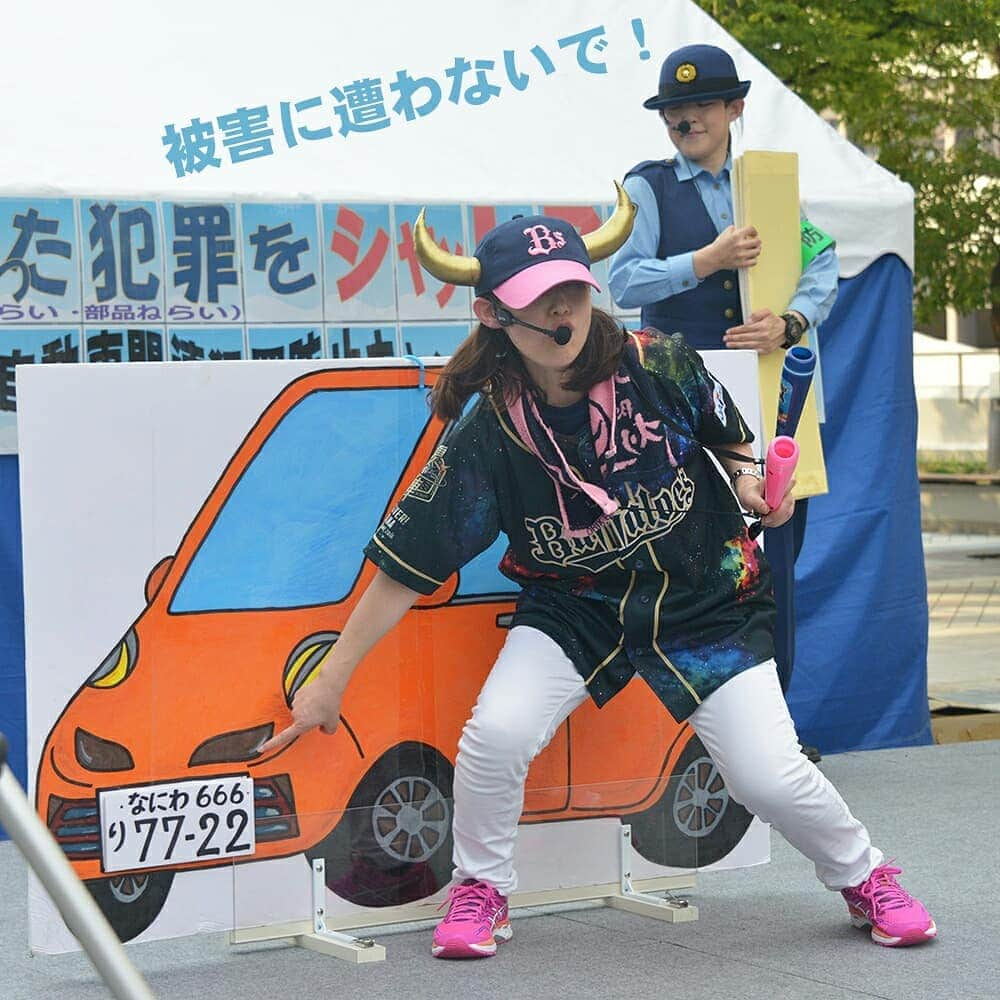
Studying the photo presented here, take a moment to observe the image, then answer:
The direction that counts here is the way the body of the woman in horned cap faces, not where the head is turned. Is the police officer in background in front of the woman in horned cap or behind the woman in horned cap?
behind

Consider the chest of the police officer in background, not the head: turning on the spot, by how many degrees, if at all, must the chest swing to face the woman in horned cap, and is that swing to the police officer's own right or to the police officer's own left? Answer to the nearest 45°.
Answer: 0° — they already face them

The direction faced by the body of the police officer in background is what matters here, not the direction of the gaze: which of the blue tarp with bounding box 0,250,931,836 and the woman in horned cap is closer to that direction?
the woman in horned cap

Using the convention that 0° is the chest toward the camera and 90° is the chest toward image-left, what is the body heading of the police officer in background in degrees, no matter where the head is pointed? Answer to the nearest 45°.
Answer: approximately 0°

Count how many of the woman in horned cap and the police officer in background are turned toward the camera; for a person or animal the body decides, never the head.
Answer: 2
